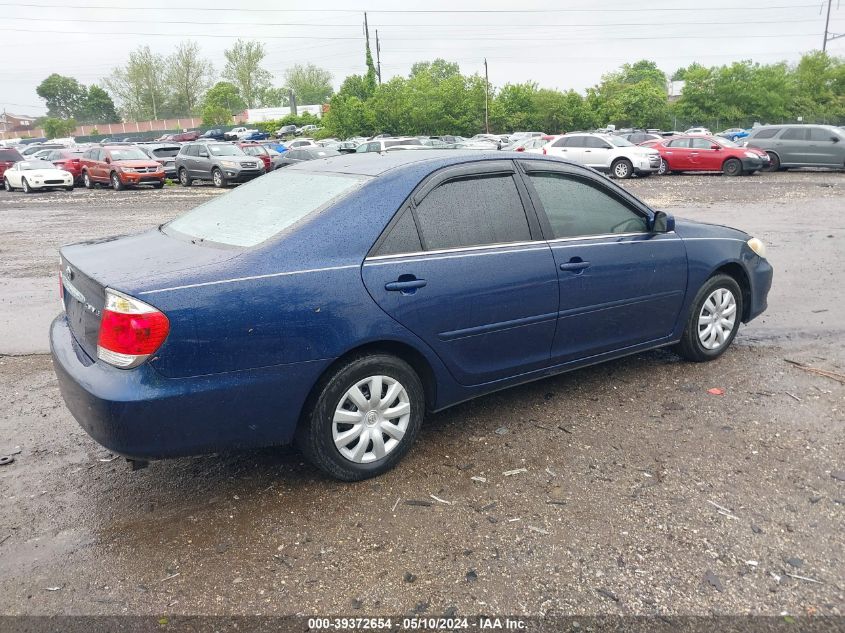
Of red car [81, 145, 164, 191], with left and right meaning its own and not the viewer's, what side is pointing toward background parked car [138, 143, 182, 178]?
left

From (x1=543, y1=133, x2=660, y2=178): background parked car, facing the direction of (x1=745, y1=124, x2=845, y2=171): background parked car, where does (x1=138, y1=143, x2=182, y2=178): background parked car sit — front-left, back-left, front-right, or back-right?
back-left

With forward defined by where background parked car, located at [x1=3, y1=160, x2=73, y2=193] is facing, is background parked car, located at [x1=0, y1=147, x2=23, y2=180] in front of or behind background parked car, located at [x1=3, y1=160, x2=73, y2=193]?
behind

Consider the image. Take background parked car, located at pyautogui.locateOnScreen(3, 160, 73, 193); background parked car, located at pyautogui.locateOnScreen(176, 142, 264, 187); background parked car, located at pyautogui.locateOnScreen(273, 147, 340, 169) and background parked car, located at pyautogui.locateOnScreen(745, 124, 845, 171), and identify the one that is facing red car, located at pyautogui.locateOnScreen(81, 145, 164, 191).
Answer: background parked car, located at pyautogui.locateOnScreen(3, 160, 73, 193)

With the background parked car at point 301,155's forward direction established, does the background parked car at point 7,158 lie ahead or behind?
behind

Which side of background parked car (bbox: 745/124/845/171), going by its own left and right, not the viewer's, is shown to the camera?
right

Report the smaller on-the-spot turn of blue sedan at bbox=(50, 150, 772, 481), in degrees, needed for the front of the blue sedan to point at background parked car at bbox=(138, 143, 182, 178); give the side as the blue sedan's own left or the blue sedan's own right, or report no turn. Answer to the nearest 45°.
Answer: approximately 45° to the blue sedan's own left
